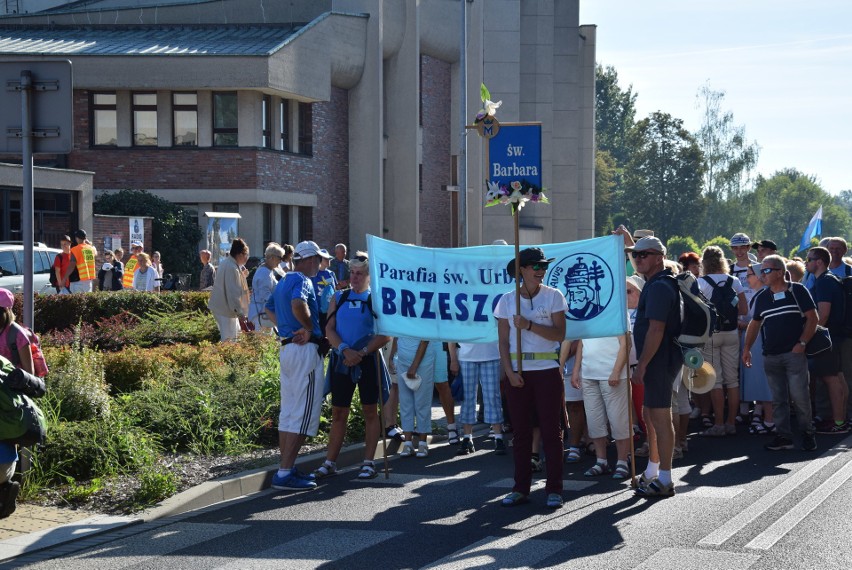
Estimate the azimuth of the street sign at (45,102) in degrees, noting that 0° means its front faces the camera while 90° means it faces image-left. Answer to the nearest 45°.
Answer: approximately 180°

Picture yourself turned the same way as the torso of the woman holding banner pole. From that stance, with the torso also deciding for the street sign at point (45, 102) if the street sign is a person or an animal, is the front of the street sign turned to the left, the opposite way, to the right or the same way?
the opposite way

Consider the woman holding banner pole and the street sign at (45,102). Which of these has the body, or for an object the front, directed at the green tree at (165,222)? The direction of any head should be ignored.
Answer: the street sign

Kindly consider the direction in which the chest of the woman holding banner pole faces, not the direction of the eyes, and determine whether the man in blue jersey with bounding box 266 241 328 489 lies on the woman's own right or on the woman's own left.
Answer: on the woman's own right

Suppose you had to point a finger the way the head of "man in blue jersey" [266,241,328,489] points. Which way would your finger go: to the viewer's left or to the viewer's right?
to the viewer's right

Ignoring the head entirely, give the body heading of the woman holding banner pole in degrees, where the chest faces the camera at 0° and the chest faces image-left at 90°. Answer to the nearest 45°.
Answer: approximately 0°

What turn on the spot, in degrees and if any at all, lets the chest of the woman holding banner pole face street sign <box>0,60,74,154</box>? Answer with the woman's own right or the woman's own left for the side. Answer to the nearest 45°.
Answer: approximately 90° to the woman's own right

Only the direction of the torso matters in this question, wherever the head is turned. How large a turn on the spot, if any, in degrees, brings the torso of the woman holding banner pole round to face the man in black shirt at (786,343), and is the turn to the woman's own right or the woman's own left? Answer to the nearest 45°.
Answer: approximately 135° to the woman's own left
